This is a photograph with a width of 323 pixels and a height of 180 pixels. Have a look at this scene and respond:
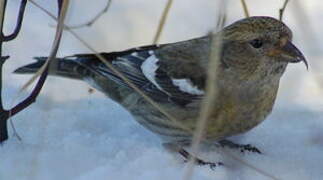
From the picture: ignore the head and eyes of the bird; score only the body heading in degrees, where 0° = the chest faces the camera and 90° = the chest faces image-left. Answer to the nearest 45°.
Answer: approximately 270°
